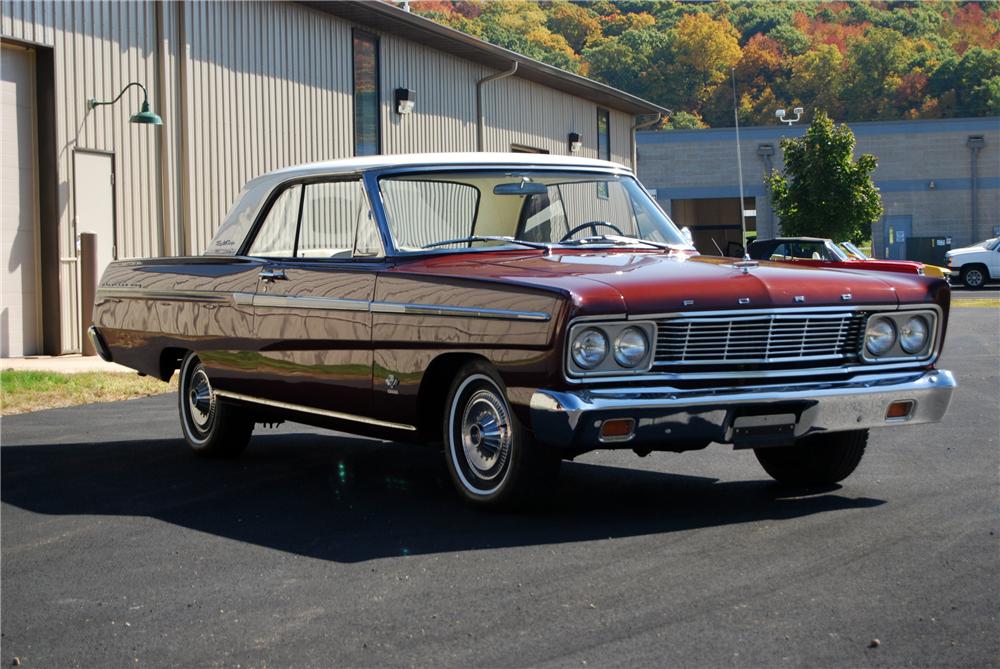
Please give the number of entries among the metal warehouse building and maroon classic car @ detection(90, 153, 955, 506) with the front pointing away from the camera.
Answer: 0

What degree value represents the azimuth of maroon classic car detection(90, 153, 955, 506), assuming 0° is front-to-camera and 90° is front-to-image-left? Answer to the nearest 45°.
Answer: approximately 315°

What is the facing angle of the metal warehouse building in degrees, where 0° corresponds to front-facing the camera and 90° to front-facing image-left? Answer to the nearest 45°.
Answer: approximately 315°

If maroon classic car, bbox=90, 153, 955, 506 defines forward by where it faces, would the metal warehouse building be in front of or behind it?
behind

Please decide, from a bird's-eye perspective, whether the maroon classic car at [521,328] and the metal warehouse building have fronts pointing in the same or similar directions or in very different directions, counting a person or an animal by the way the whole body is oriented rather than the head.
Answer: same or similar directions

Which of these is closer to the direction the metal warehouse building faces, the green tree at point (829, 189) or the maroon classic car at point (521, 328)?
the maroon classic car

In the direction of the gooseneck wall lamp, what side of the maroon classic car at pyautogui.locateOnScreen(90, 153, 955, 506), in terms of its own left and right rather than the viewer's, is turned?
back

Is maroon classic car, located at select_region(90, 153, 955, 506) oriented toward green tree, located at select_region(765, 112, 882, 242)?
no

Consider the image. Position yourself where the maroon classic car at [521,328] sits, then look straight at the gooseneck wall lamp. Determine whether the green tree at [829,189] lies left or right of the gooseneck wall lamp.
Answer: right

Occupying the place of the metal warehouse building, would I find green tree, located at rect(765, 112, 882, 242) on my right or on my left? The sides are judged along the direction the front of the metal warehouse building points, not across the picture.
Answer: on my left

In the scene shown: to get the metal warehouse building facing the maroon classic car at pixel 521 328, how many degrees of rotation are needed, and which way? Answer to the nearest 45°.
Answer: approximately 45° to its right
